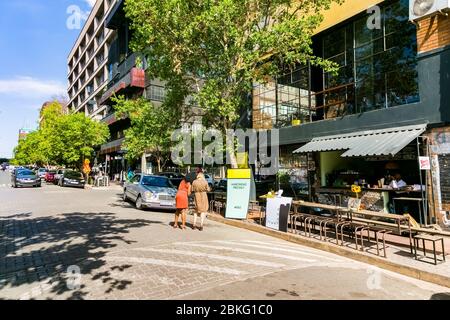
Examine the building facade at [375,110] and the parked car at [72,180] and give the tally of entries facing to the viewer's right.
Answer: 0

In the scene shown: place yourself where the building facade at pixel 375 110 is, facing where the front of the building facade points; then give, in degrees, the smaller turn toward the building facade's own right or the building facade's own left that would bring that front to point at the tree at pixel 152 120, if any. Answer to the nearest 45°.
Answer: approximately 45° to the building facade's own right

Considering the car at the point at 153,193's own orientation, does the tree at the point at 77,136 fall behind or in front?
behind

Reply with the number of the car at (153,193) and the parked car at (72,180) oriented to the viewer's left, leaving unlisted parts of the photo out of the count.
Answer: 0

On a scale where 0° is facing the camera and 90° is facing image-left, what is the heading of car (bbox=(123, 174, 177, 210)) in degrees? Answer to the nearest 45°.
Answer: approximately 315°

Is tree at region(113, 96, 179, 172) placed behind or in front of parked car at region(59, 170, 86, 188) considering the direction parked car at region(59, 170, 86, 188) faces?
in front

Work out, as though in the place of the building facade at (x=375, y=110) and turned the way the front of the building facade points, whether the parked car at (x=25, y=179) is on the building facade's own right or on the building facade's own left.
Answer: on the building facade's own right

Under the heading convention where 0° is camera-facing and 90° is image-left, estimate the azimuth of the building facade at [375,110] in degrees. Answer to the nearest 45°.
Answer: approximately 45°
